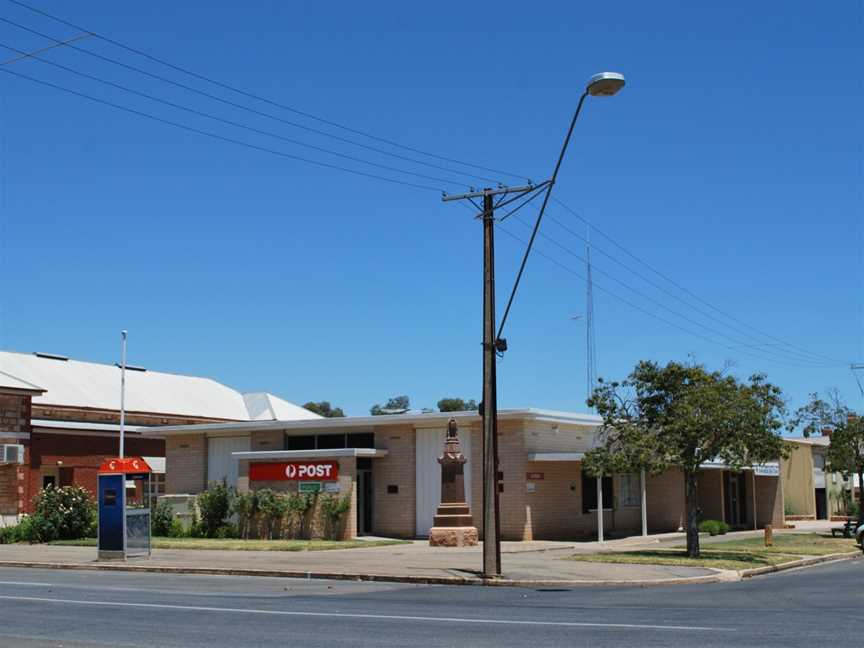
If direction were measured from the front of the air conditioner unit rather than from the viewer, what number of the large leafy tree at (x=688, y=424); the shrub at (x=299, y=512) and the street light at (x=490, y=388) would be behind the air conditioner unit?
0

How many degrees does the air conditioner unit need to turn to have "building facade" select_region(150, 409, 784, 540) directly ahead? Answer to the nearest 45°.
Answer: approximately 45° to its left

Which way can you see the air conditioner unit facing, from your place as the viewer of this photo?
facing the viewer

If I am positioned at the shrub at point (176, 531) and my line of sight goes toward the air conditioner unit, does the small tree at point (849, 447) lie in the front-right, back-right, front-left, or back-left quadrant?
back-right

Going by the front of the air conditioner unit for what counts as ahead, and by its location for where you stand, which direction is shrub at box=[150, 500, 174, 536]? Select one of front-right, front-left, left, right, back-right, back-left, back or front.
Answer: front-left

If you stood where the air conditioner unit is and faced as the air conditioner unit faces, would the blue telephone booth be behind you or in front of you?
in front

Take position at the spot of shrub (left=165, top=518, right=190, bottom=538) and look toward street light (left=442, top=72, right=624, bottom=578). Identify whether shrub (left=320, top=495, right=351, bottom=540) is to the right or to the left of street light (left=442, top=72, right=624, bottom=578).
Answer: left

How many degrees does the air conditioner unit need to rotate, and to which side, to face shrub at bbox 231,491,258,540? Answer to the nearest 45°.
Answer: approximately 45° to its left

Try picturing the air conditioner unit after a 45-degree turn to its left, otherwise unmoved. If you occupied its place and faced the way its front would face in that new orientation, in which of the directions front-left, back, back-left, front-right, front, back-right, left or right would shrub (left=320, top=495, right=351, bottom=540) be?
front

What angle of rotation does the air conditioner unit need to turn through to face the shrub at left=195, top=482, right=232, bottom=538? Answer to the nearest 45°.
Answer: approximately 45° to its left

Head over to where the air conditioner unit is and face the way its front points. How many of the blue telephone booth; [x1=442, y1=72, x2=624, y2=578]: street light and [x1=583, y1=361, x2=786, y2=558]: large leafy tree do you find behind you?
0

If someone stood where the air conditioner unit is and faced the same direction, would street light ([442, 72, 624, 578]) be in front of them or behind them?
in front

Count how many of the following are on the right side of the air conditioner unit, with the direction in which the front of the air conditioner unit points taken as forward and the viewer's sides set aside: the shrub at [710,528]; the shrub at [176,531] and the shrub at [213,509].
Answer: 0

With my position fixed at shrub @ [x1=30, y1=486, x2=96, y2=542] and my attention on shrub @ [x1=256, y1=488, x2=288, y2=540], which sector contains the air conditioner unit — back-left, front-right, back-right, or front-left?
back-left

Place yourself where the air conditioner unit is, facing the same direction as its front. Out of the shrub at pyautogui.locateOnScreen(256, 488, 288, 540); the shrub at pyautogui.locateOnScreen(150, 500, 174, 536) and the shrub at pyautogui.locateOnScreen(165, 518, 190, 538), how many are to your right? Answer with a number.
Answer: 0
